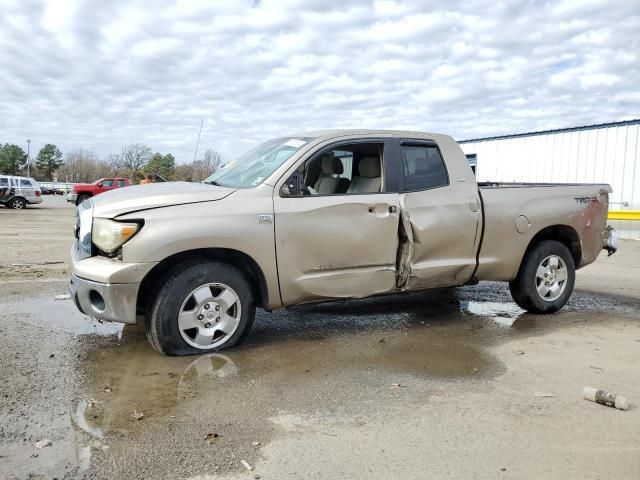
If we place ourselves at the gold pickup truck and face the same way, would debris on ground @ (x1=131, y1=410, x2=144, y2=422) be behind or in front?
in front

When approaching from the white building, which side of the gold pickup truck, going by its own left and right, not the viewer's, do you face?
back

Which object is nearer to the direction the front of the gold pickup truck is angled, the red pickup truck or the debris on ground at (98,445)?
the debris on ground

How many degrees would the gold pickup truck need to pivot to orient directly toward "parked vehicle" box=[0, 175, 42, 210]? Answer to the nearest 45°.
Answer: approximately 90° to its right

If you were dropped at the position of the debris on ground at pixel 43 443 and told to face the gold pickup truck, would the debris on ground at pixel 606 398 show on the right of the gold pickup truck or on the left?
right

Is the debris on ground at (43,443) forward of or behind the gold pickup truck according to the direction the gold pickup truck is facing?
forward

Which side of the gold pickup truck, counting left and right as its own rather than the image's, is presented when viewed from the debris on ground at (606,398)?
left

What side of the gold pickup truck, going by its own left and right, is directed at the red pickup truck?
right

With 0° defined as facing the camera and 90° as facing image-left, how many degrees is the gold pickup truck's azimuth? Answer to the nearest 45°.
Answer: approximately 45°

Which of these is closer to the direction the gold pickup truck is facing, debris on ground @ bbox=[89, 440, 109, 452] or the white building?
the debris on ground
